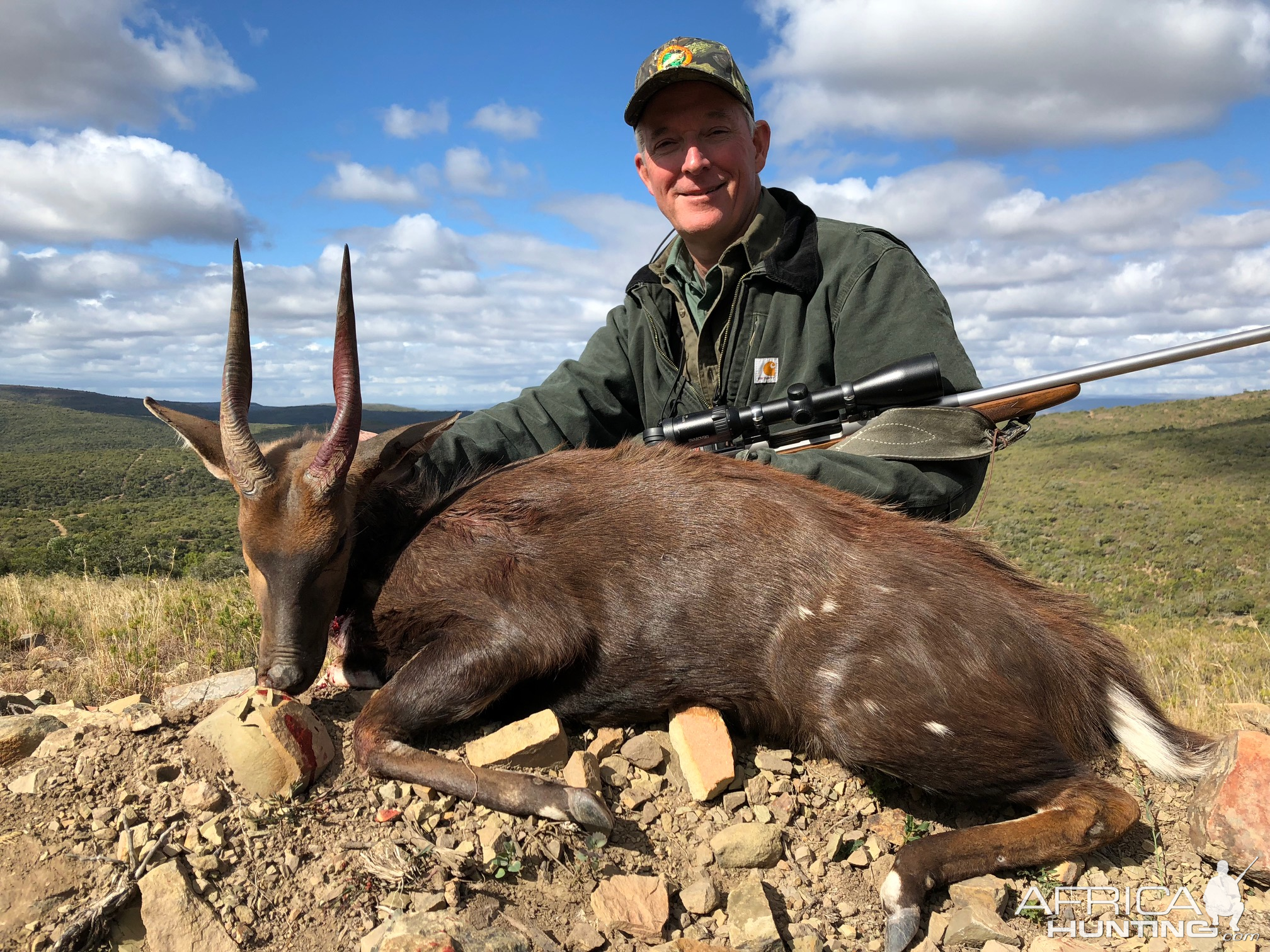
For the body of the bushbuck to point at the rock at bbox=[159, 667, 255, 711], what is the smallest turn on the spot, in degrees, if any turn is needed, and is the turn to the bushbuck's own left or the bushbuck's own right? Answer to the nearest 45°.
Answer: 0° — it already faces it

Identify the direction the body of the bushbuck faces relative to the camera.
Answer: to the viewer's left

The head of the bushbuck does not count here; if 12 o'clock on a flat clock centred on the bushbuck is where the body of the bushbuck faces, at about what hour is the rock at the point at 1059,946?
The rock is roughly at 7 o'clock from the bushbuck.

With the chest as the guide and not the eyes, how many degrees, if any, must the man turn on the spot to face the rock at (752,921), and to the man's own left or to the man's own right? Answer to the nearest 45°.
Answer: approximately 45° to the man's own left

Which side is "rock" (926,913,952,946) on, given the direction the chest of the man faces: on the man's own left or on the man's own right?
on the man's own left

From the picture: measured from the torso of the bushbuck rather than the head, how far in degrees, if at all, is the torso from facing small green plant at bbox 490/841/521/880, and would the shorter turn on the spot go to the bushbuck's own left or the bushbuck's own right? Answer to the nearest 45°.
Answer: approximately 45° to the bushbuck's own left

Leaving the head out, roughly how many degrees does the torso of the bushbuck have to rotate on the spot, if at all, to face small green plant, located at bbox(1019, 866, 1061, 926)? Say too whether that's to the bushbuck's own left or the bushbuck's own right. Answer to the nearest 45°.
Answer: approximately 180°
